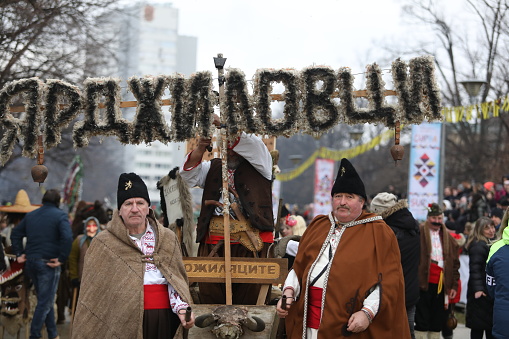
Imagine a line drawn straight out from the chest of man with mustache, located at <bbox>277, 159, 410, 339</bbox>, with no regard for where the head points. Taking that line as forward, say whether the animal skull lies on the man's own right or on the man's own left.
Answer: on the man's own right

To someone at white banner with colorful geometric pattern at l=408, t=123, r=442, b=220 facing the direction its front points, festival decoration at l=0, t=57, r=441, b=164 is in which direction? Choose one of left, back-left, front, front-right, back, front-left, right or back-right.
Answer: front

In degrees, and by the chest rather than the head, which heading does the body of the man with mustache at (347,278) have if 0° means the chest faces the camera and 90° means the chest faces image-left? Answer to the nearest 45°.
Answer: approximately 45°

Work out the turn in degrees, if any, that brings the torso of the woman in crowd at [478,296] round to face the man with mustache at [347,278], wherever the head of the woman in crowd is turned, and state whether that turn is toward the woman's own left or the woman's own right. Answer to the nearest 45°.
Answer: approximately 90° to the woman's own right

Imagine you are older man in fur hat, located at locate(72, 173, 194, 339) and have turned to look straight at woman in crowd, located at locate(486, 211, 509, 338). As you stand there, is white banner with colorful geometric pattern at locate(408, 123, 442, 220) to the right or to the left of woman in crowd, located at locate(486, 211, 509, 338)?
left

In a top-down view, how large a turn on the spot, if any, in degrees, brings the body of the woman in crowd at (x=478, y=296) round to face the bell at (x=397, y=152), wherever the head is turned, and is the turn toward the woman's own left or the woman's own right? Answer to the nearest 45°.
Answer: approximately 90° to the woman's own right

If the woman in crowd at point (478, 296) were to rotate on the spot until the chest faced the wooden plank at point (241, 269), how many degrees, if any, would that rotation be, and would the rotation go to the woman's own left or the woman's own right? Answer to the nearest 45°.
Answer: approximately 135° to the woman's own right

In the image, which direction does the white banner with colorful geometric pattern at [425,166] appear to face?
toward the camera

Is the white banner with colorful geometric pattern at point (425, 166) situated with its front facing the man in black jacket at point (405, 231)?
yes

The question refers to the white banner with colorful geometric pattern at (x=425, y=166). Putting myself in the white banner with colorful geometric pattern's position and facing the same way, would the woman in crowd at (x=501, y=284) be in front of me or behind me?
in front

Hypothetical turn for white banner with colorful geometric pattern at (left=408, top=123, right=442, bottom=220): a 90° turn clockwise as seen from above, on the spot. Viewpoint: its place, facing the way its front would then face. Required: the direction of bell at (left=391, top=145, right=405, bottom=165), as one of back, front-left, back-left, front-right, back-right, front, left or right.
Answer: left

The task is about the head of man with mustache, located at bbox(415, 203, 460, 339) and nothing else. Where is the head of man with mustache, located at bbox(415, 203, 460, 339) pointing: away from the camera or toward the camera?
toward the camera
